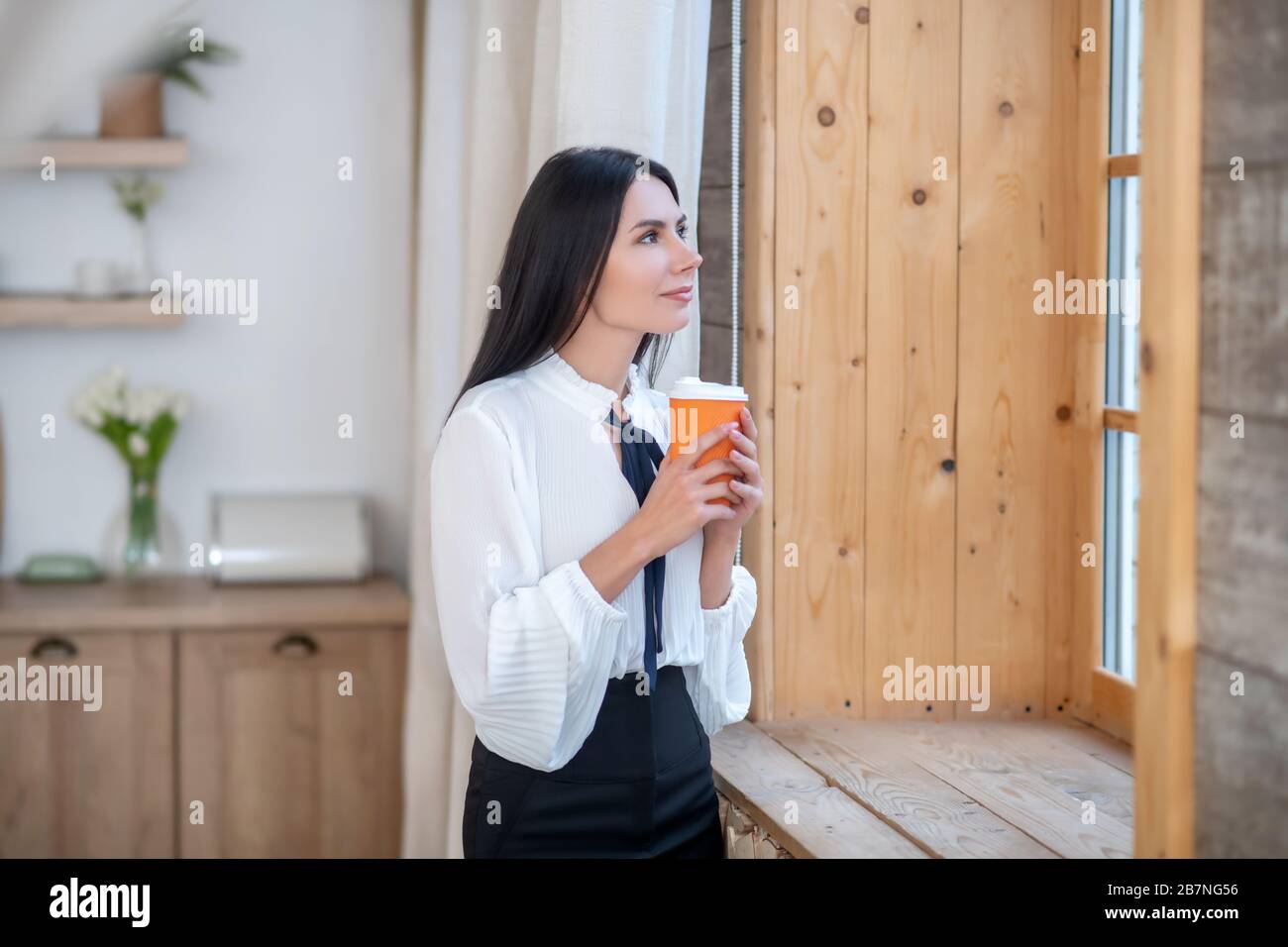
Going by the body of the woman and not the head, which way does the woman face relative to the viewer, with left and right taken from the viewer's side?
facing the viewer and to the right of the viewer

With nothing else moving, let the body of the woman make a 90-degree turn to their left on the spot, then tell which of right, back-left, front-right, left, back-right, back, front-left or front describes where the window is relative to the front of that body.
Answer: front

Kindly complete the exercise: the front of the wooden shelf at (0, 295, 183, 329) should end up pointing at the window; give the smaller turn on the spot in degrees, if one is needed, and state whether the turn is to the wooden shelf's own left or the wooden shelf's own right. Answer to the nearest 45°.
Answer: approximately 45° to the wooden shelf's own left

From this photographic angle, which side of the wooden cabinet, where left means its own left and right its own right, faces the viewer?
front

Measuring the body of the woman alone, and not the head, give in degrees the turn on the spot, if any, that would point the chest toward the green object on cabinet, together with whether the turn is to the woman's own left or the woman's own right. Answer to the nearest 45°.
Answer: approximately 180°

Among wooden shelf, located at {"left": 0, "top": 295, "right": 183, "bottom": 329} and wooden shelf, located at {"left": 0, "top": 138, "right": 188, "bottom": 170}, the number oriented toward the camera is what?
2

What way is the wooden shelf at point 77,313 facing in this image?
toward the camera

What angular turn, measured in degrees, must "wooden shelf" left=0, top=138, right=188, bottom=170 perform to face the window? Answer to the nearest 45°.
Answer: approximately 45° to its left

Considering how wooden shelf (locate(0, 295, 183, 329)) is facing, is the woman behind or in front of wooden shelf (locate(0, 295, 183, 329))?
in front
